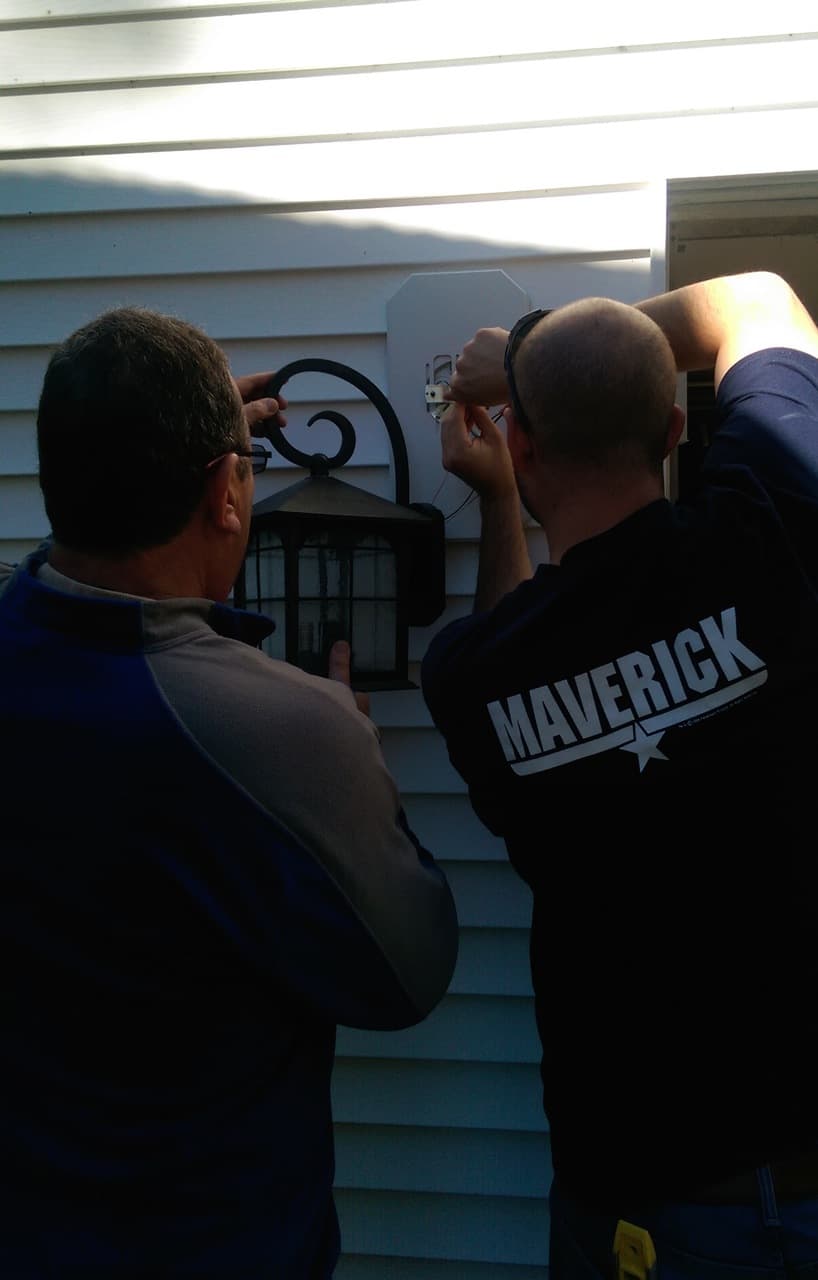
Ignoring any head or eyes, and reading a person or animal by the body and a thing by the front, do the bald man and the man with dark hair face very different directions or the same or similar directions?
same or similar directions

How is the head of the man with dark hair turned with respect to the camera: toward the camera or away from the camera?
away from the camera

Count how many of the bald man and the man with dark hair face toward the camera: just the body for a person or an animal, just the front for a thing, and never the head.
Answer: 0

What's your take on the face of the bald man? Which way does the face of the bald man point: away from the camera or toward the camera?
away from the camera

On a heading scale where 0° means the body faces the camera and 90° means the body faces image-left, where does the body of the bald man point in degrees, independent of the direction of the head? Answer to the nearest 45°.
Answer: approximately 180°

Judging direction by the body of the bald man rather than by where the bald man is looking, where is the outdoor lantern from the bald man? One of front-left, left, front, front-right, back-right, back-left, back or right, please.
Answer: front-left
